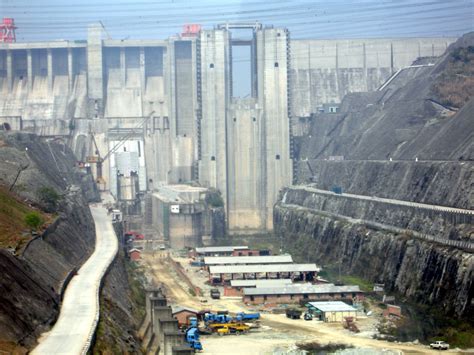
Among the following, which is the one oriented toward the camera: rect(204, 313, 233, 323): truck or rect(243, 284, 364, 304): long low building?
the long low building

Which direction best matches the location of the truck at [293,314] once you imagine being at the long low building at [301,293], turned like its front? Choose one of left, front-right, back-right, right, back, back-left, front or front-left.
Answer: front

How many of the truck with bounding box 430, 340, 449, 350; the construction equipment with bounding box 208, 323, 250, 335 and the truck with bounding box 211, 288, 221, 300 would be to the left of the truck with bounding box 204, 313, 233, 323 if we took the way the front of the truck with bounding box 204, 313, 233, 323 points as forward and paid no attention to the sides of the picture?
1

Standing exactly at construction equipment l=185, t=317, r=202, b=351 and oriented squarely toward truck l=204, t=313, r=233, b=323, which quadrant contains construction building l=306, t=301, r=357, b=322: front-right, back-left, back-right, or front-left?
front-right

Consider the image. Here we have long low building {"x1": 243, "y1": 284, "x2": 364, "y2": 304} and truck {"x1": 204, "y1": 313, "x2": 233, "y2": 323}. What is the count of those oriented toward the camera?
1

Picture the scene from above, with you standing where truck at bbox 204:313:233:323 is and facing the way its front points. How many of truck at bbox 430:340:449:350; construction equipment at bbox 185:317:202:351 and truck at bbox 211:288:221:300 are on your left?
1

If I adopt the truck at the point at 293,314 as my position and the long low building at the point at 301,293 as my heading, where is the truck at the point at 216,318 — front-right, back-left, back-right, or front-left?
back-left

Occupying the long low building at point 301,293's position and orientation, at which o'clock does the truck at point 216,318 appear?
The truck is roughly at 1 o'clock from the long low building.

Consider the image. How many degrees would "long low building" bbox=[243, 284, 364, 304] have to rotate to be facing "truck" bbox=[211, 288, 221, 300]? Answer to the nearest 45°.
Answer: approximately 90° to its right

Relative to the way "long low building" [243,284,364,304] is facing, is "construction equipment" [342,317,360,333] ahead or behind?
ahead

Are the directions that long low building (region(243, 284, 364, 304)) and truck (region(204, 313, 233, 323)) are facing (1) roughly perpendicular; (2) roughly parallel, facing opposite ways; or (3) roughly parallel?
roughly perpendicular

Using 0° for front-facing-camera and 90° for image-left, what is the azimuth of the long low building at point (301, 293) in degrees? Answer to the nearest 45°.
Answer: approximately 0°
